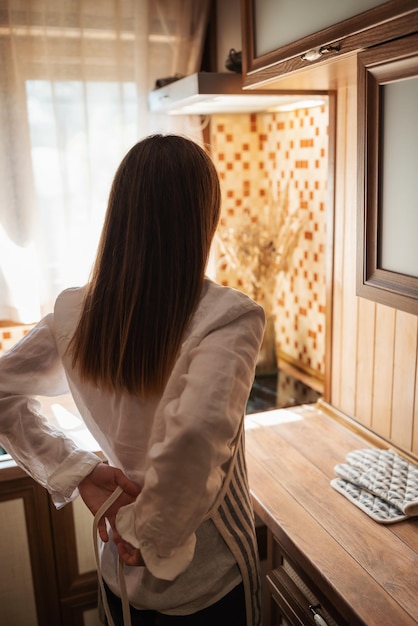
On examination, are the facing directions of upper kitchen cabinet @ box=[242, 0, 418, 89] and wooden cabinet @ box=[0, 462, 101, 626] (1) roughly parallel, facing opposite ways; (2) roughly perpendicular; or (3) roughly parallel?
roughly perpendicular

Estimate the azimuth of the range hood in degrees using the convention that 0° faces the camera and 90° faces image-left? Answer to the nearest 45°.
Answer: approximately 45°

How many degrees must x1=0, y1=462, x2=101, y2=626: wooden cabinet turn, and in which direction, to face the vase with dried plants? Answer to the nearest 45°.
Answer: approximately 135° to its left

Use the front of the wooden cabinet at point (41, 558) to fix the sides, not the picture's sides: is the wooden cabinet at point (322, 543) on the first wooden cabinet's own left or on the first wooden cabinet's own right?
on the first wooden cabinet's own left

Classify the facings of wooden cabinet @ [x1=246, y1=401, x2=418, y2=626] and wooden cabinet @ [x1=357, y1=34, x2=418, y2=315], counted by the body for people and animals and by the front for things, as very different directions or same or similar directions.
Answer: same or similar directions

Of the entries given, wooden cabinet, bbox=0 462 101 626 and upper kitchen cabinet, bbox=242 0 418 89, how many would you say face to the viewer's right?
0

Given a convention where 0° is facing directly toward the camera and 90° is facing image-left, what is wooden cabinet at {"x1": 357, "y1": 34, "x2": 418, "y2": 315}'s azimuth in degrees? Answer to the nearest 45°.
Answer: approximately 45°

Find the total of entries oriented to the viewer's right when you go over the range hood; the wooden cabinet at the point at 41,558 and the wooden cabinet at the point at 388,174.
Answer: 0

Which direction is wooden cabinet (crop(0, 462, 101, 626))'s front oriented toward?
toward the camera

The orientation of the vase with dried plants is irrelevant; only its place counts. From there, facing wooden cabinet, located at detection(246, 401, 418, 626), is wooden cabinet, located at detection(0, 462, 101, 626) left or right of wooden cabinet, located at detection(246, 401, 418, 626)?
right

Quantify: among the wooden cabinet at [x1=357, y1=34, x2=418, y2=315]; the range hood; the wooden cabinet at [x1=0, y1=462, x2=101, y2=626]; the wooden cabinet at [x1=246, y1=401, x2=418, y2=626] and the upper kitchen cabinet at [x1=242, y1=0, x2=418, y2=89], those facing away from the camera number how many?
0
